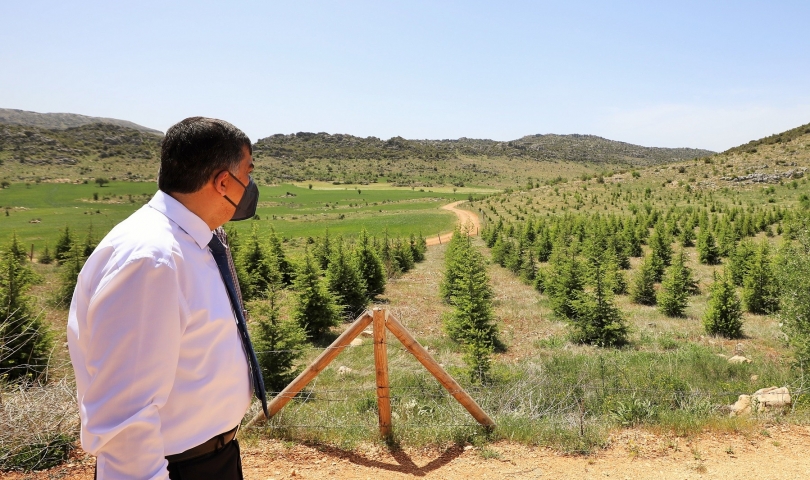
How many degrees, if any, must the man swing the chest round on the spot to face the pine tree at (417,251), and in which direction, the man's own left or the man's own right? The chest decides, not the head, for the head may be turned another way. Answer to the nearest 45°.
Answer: approximately 45° to the man's own left

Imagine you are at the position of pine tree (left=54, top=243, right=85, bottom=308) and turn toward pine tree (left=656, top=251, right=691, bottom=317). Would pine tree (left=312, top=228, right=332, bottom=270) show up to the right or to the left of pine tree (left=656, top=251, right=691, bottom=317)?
left

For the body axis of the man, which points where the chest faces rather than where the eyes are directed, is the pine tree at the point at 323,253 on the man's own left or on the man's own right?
on the man's own left

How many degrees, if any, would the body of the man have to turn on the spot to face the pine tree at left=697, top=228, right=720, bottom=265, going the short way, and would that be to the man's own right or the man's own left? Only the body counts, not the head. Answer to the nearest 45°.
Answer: approximately 45° to the man's own left

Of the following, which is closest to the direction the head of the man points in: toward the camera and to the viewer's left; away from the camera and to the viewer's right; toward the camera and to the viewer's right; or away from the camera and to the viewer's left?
away from the camera and to the viewer's right

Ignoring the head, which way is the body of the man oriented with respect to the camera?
to the viewer's right

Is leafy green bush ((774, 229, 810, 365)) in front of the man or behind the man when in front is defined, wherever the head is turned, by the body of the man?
in front
